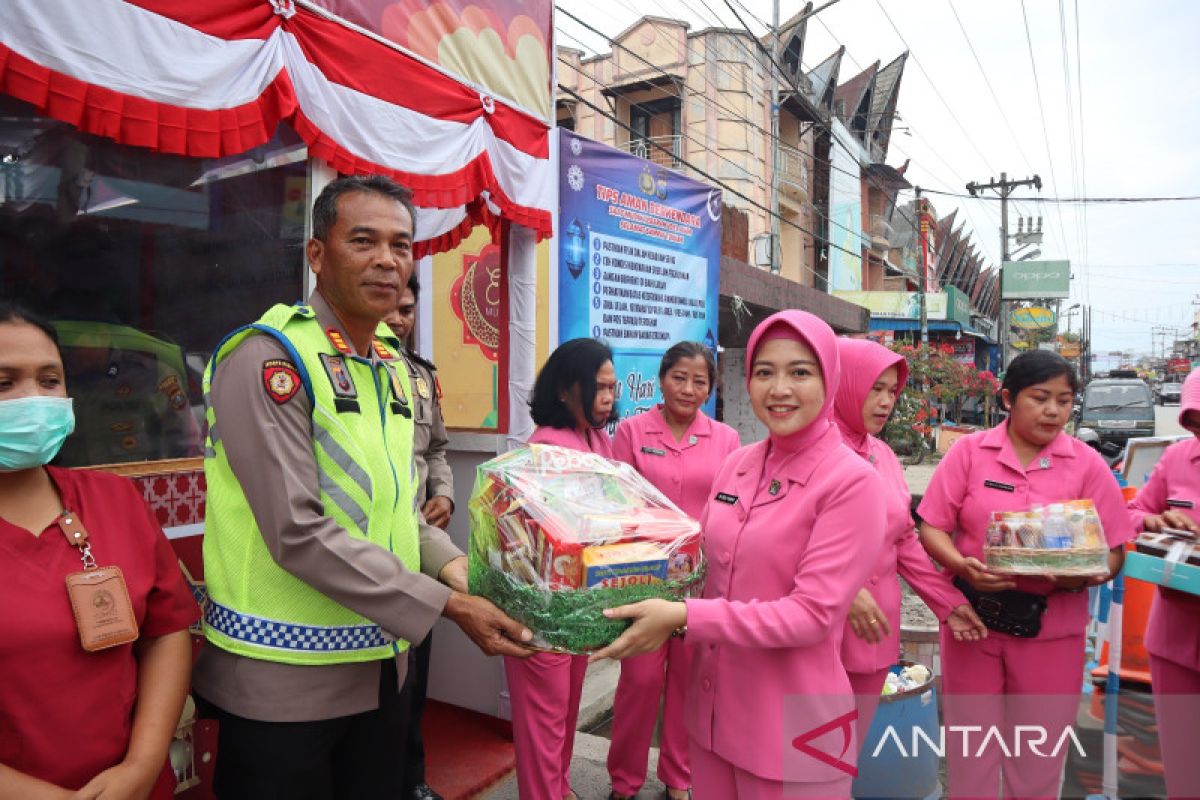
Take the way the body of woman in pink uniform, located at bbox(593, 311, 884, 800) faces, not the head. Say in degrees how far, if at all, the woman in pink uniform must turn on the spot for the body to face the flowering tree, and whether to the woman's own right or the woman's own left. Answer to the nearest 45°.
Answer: approximately 135° to the woman's own right

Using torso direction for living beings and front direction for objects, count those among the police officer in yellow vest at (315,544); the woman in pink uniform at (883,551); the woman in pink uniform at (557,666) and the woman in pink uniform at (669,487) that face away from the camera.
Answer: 0

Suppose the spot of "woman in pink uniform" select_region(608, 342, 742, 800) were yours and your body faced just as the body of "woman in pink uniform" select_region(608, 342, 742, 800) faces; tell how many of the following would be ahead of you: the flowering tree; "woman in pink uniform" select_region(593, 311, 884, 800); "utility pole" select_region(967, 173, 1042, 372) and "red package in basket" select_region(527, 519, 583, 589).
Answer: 2

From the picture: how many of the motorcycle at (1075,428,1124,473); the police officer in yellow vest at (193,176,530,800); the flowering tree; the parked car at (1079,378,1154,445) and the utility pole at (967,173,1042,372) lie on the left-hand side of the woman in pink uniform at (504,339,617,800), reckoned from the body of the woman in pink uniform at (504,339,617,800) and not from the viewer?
4

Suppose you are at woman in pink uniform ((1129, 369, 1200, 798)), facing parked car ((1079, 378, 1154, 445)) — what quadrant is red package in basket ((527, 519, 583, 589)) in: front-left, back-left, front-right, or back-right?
back-left

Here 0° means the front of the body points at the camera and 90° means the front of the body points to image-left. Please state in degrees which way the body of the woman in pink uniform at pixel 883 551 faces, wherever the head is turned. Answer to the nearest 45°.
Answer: approximately 315°

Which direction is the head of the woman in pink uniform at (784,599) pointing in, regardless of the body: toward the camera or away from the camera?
toward the camera

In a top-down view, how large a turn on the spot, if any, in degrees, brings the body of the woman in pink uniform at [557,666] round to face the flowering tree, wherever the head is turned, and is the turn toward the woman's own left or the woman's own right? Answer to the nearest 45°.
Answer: approximately 90° to the woman's own left

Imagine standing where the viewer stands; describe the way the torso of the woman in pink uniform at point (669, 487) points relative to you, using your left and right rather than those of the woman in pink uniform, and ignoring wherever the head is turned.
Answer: facing the viewer

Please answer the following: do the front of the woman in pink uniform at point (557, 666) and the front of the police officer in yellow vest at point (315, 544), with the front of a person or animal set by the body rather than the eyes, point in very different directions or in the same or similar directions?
same or similar directions

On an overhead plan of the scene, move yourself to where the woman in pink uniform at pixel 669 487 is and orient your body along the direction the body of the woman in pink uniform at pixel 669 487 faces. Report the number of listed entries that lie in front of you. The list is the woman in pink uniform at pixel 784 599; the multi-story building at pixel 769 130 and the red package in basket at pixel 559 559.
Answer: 2

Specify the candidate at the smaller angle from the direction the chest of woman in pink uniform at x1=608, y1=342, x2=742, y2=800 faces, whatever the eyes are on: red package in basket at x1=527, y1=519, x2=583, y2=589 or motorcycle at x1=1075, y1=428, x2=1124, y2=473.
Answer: the red package in basket

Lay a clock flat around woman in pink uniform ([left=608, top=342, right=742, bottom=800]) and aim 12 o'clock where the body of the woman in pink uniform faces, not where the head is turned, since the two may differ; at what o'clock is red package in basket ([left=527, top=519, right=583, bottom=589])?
The red package in basket is roughly at 12 o'clock from the woman in pink uniform.

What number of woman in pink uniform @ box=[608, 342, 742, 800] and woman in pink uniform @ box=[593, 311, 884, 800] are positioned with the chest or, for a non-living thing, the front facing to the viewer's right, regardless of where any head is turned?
0

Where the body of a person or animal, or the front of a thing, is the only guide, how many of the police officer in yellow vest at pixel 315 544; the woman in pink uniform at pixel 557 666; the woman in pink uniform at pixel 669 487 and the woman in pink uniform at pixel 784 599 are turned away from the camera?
0

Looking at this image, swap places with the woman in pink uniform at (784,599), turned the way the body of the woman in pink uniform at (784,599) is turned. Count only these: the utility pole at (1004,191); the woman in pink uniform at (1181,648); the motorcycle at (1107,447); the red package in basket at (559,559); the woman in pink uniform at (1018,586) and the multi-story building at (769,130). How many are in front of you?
1
